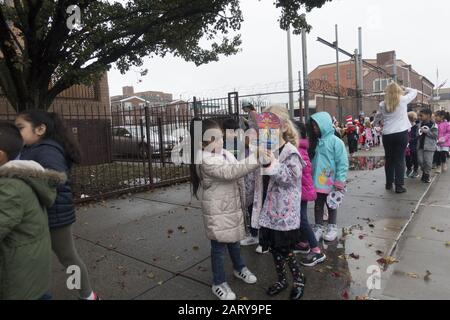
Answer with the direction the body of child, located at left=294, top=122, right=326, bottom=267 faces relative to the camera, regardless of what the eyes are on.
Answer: to the viewer's left

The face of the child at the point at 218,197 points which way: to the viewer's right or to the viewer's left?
to the viewer's right

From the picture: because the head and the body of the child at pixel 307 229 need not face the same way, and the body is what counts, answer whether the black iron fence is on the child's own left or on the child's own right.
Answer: on the child's own right
